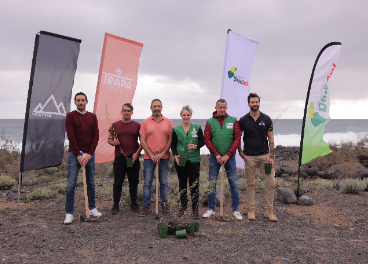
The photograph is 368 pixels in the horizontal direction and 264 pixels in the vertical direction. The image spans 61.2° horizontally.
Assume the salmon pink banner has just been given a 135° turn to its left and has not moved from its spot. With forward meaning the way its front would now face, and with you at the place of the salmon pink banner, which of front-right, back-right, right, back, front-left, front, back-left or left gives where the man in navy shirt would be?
right

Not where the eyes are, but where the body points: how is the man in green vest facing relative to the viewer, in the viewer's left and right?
facing the viewer

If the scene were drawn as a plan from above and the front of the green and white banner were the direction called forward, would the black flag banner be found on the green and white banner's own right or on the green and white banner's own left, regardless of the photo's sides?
on the green and white banner's own right

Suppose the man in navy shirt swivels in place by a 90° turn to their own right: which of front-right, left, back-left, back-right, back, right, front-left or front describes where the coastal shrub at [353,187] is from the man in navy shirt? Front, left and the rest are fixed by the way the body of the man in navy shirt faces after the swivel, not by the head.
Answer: back-right

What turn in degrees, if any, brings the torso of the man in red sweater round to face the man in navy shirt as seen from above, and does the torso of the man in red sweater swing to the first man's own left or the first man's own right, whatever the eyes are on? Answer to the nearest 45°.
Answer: approximately 90° to the first man's own left

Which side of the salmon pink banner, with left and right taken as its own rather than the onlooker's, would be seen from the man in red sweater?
front

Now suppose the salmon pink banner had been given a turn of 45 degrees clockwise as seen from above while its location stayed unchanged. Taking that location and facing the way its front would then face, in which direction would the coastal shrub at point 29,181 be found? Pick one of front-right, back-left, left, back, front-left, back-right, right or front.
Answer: right

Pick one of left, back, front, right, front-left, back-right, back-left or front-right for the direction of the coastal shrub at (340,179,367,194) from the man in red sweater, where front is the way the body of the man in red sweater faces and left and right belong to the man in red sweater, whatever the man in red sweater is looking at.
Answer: left

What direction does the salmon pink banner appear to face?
toward the camera

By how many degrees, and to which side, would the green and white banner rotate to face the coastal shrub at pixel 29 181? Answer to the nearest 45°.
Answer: approximately 90° to its right

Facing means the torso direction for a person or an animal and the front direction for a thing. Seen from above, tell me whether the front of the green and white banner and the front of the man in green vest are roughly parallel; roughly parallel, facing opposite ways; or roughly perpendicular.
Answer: roughly parallel

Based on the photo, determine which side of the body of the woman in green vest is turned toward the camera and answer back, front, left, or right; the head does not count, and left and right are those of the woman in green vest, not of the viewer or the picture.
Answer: front

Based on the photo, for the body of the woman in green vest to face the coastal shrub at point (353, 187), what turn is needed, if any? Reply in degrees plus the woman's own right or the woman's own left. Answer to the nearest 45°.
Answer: approximately 135° to the woman's own left

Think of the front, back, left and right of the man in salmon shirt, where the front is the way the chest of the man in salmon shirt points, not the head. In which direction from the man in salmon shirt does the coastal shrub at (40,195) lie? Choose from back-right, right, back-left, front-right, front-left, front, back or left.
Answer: back-right

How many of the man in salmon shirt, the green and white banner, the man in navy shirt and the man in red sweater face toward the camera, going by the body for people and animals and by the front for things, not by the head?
4

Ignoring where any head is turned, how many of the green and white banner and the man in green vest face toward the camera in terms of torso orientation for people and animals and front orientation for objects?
2

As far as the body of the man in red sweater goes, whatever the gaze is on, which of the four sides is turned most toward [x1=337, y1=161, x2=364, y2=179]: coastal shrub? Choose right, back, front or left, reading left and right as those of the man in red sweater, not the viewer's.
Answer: left

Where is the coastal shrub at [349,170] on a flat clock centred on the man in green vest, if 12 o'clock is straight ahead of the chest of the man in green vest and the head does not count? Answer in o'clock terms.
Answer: The coastal shrub is roughly at 7 o'clock from the man in green vest.
